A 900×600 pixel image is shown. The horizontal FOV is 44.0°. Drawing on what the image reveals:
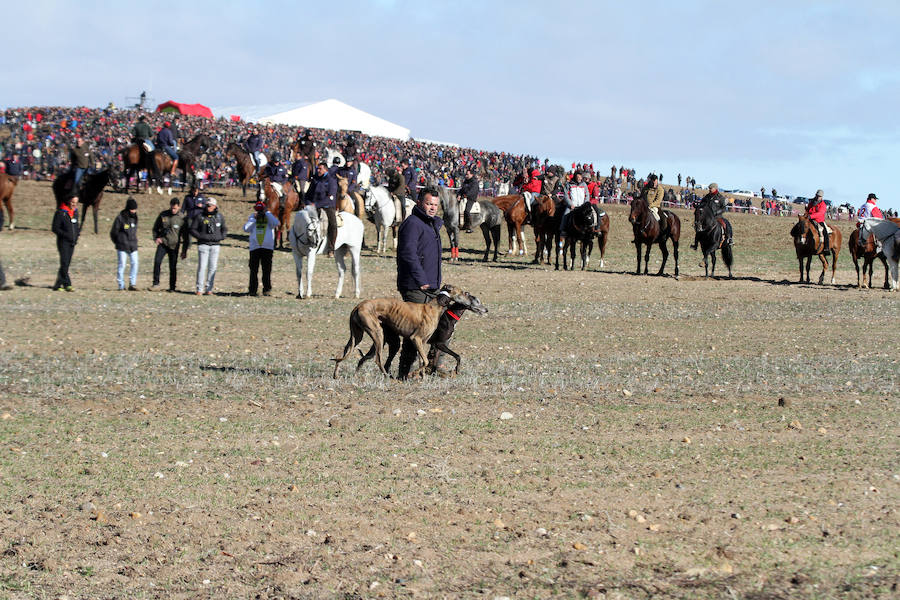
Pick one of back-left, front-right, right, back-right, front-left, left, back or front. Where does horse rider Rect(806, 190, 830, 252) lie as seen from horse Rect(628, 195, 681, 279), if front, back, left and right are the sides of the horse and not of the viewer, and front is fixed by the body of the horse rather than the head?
back-left

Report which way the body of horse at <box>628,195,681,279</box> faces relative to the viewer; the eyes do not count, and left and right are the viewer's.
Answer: facing the viewer and to the left of the viewer

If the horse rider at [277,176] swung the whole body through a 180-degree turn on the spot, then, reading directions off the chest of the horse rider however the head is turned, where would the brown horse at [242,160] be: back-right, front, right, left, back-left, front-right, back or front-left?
front-left

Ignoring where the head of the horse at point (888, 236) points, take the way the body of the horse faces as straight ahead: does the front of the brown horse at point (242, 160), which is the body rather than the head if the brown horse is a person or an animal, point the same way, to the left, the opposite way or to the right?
to the left

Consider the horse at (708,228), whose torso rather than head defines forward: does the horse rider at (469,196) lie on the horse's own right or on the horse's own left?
on the horse's own right

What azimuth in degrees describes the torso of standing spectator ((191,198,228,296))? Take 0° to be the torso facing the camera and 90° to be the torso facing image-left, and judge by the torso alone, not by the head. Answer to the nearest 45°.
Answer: approximately 0°

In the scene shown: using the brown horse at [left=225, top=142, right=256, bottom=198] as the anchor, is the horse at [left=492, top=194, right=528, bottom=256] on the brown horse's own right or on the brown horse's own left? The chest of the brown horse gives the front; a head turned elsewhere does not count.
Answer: on the brown horse's own left

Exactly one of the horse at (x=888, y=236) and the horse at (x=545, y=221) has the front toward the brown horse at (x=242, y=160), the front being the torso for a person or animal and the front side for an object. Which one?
the horse at (x=888, y=236)

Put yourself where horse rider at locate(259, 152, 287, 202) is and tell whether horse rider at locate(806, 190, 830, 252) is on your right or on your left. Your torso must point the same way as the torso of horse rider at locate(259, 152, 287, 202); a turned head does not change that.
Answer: on your left
